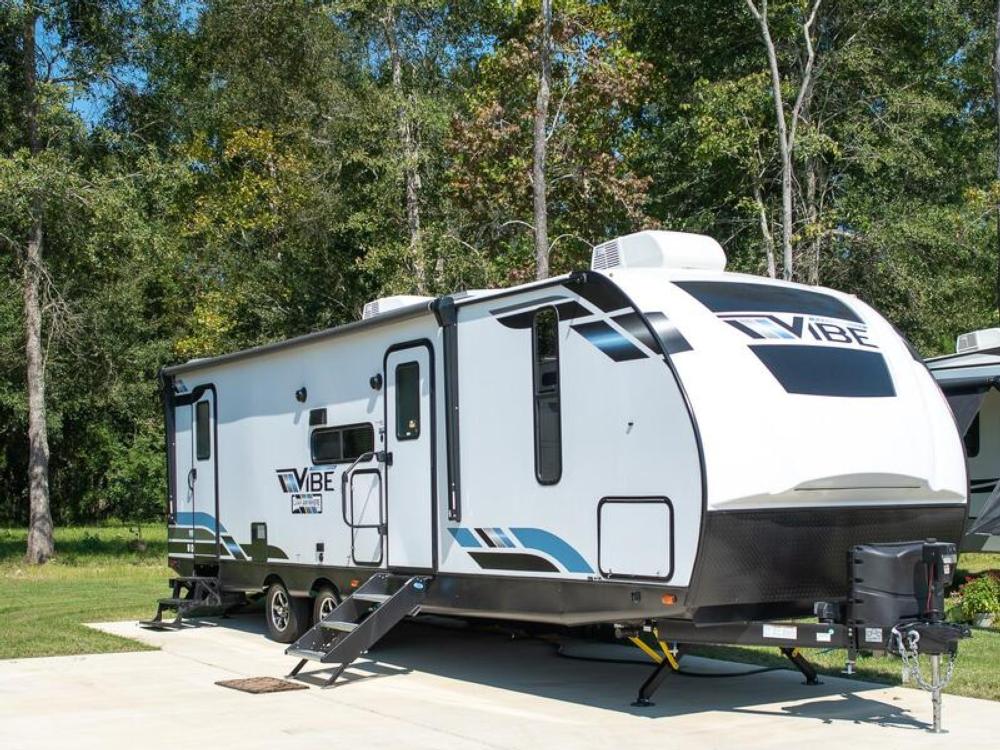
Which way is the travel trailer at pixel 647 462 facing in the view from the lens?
facing the viewer and to the right of the viewer

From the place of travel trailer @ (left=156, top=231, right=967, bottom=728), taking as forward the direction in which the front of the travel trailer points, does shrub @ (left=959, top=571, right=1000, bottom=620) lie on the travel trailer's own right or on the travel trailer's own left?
on the travel trailer's own left

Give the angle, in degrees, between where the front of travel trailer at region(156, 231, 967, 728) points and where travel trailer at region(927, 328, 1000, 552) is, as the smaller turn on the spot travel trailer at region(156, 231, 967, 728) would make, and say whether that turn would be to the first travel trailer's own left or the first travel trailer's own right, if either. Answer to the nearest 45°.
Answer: approximately 90° to the first travel trailer's own left

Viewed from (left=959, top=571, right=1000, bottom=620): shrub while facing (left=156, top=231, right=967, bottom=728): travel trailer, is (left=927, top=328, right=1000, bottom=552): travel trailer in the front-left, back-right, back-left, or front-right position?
back-right

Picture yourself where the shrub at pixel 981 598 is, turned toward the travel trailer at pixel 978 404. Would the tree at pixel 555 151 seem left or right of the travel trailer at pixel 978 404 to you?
left

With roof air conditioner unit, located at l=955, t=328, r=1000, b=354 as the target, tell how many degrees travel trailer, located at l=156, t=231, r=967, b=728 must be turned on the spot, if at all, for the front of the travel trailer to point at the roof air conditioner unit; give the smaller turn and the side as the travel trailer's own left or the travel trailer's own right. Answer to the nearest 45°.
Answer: approximately 90° to the travel trailer's own left

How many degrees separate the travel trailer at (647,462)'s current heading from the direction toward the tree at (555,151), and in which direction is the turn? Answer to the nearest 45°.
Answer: approximately 135° to its left
